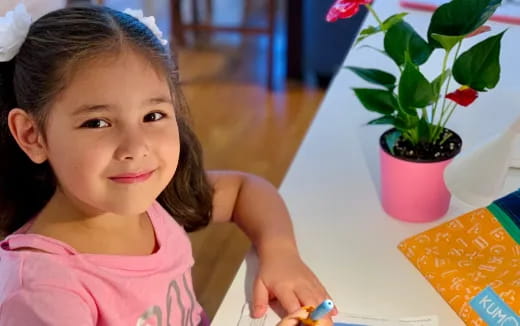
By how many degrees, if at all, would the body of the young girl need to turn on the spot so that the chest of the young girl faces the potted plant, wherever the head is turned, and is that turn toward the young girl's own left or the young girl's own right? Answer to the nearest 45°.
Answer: approximately 45° to the young girl's own left

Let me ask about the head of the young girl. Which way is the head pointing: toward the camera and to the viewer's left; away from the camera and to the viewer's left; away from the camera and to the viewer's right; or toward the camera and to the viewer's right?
toward the camera and to the viewer's right

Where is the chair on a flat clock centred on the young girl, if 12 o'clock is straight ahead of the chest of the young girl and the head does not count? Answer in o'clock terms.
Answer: The chair is roughly at 8 o'clock from the young girl.

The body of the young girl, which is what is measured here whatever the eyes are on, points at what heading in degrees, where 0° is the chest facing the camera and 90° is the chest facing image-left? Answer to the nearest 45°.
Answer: approximately 315°

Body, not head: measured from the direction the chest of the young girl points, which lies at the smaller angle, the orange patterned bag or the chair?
the orange patterned bag
